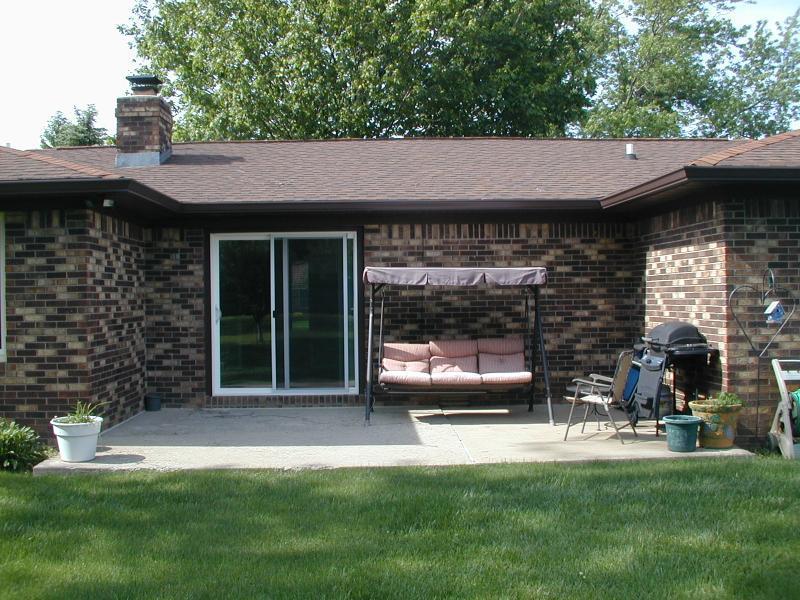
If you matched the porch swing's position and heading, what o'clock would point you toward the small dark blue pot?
The small dark blue pot is roughly at 3 o'clock from the porch swing.

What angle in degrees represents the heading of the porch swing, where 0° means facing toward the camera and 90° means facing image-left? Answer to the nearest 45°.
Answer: approximately 0°

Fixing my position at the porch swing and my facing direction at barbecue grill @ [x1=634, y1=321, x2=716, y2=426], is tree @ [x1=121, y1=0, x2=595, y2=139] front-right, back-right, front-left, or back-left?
back-left

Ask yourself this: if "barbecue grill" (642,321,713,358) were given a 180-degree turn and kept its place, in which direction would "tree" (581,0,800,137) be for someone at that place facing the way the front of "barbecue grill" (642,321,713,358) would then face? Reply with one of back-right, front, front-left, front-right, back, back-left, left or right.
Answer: front-left

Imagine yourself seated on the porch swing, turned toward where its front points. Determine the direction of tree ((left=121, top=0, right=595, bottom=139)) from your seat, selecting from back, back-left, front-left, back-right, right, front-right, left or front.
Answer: back

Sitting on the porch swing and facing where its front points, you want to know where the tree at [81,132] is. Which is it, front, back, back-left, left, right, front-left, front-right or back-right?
back-right
